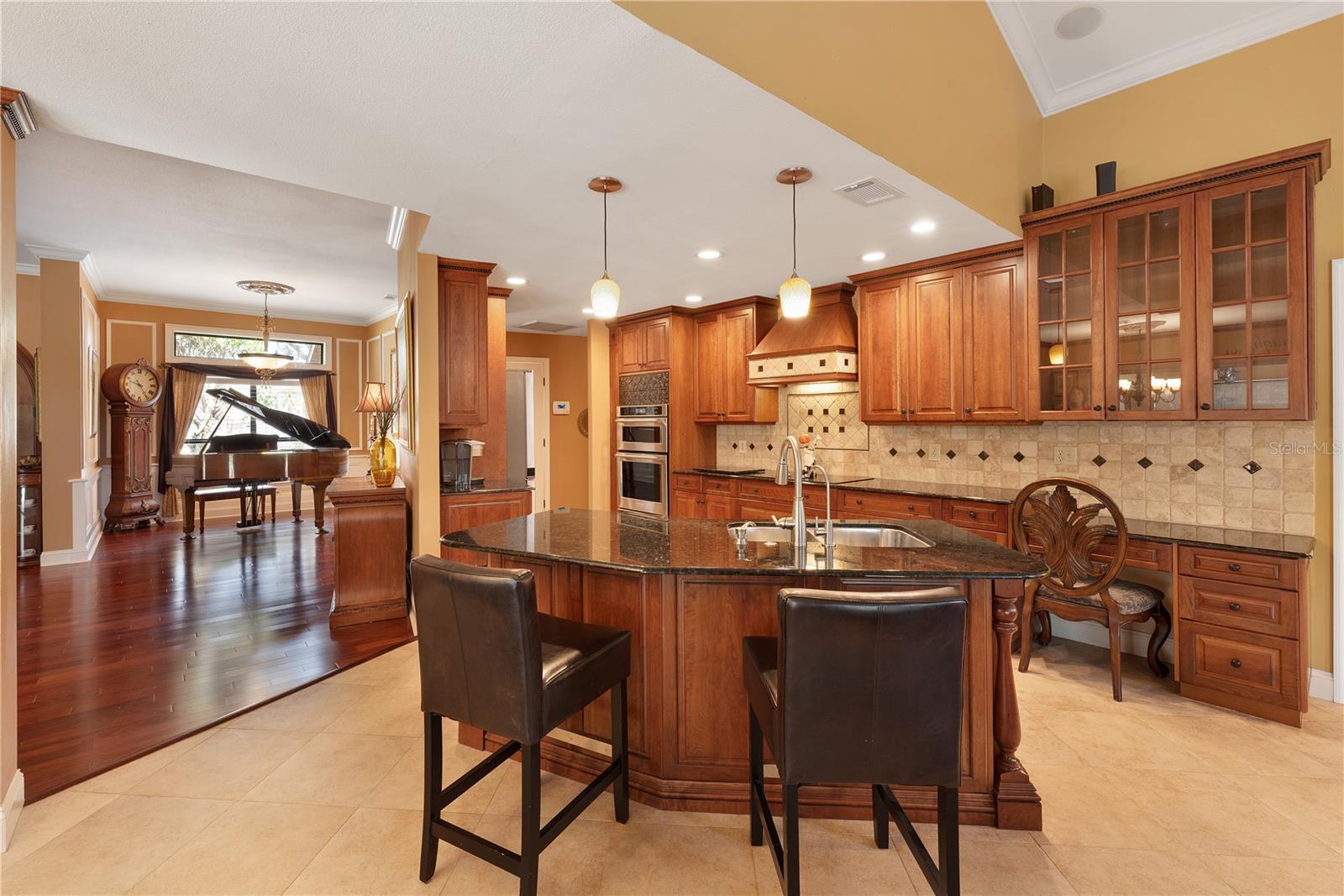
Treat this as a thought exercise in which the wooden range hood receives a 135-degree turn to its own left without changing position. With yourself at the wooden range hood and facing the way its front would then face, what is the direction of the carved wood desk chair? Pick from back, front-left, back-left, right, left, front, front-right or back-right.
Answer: front-right

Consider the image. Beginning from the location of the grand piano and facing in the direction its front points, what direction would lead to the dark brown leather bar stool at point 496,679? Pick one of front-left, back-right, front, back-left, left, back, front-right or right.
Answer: back-left

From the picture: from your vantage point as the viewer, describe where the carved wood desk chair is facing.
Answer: facing away from the viewer and to the right of the viewer

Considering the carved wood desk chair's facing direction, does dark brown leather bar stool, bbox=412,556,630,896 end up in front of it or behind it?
behind

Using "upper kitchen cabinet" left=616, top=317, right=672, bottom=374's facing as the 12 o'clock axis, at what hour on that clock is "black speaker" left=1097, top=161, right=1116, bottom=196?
The black speaker is roughly at 9 o'clock from the upper kitchen cabinet.

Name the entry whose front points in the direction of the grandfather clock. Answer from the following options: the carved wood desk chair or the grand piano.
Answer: the grand piano

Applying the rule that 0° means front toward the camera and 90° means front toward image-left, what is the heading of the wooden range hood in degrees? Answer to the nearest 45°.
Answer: approximately 45°

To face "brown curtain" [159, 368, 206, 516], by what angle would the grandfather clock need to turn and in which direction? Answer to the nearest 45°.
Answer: approximately 90° to its left

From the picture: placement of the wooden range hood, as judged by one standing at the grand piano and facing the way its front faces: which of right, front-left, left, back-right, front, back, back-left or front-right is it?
back

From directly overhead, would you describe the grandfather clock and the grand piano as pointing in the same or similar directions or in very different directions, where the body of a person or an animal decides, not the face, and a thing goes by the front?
very different directions

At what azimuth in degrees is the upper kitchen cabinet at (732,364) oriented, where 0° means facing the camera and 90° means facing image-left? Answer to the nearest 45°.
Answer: approximately 45°
